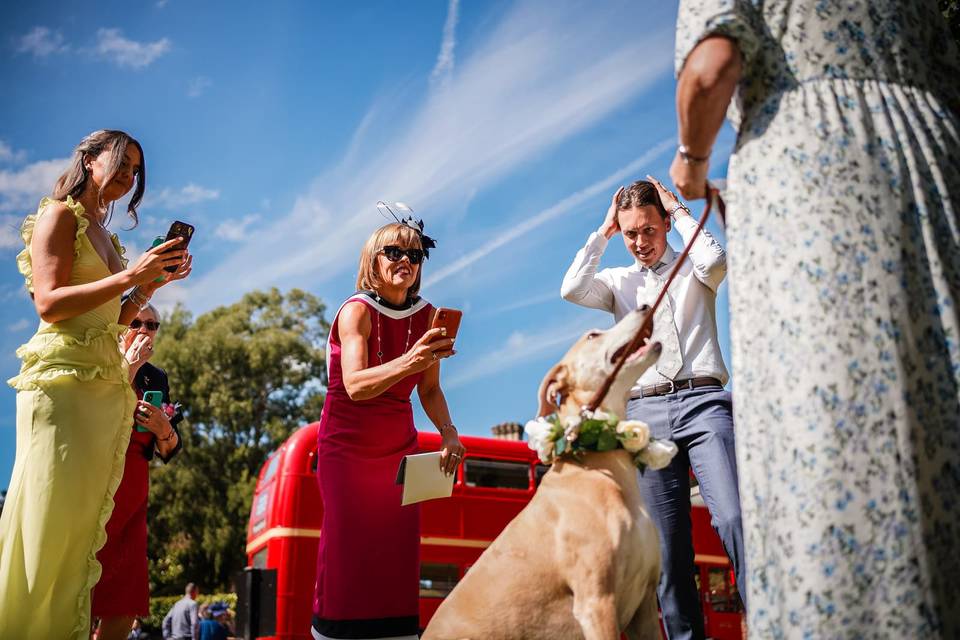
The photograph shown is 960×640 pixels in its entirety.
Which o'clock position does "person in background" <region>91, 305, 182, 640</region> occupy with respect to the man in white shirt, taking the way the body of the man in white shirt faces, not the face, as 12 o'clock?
The person in background is roughly at 3 o'clock from the man in white shirt.

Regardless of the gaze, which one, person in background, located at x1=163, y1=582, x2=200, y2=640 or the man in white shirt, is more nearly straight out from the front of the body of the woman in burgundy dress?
the man in white shirt

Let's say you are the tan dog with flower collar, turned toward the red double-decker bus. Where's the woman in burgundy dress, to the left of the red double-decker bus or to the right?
left

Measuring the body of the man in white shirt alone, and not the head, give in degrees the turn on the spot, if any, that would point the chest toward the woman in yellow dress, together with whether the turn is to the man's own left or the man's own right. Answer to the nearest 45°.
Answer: approximately 45° to the man's own right

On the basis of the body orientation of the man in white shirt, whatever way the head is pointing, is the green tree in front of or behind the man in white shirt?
behind

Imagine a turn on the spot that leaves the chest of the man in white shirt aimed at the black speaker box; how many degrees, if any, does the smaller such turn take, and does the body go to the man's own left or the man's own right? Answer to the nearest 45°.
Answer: approximately 135° to the man's own right

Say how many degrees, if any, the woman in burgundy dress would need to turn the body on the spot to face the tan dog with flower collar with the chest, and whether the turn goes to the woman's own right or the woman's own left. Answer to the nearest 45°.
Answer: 0° — they already face it

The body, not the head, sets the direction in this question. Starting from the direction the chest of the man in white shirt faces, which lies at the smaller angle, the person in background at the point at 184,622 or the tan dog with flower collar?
the tan dog with flower collar

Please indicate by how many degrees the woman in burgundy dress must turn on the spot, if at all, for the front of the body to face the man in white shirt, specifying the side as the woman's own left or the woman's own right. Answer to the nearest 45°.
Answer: approximately 45° to the woman's own left

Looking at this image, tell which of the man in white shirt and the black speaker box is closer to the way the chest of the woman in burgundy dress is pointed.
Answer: the man in white shirt

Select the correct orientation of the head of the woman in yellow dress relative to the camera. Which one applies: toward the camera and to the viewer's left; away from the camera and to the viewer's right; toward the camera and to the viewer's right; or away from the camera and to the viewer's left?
toward the camera and to the viewer's right

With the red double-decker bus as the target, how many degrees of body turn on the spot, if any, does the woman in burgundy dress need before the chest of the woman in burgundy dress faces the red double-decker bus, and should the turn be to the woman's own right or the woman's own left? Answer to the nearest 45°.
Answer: approximately 135° to the woman's own left
